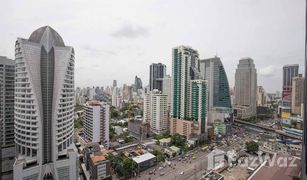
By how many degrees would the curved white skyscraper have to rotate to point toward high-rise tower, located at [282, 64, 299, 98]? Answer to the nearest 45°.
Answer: approximately 90° to its left

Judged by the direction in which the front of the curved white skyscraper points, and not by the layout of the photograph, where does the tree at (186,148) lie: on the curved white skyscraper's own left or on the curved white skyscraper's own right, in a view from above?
on the curved white skyscraper's own left

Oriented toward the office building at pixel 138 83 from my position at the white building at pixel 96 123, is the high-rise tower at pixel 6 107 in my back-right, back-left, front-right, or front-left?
back-left

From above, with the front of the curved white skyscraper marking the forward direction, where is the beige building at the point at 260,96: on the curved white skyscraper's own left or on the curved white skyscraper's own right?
on the curved white skyscraper's own left

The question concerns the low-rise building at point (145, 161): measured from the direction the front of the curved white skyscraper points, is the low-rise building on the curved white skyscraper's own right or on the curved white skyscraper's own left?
on the curved white skyscraper's own left

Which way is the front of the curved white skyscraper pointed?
toward the camera

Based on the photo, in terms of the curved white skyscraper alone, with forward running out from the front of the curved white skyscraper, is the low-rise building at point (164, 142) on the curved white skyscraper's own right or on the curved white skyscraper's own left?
on the curved white skyscraper's own left

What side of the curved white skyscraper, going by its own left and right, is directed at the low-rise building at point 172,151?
left

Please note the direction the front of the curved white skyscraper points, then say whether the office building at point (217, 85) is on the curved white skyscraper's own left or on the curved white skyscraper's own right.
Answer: on the curved white skyscraper's own left

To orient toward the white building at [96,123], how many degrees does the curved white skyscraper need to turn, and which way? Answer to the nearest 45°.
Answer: approximately 135° to its left

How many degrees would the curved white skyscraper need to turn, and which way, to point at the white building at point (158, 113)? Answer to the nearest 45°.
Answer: approximately 135° to its left

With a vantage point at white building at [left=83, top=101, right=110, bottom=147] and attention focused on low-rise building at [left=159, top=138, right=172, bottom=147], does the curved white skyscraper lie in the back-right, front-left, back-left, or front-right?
back-right
